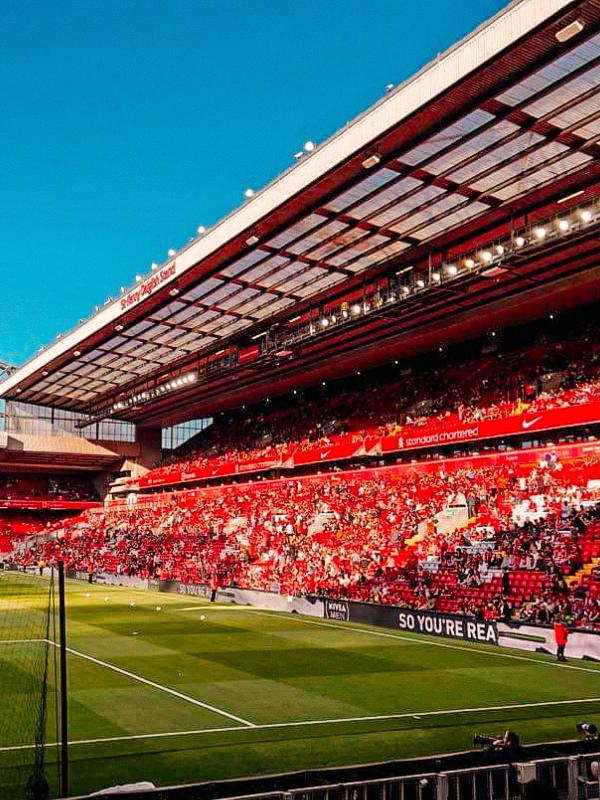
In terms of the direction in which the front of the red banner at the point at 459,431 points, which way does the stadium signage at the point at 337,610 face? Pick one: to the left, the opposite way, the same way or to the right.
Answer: the same way

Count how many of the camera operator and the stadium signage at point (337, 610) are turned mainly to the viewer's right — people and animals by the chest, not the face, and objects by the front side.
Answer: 0

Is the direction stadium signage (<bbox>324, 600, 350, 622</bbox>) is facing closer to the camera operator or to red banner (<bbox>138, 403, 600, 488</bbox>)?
the camera operator

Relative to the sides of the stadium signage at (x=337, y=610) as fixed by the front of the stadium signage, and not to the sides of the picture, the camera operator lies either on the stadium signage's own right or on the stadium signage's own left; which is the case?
on the stadium signage's own left

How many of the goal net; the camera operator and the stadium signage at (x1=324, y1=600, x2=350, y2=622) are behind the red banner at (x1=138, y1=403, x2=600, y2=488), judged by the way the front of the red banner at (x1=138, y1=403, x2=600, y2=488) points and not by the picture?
0

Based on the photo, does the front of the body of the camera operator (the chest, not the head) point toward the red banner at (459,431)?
no

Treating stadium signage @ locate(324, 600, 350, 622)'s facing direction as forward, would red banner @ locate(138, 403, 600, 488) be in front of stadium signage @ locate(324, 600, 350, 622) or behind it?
behind

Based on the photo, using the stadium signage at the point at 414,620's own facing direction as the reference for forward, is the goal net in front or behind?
in front

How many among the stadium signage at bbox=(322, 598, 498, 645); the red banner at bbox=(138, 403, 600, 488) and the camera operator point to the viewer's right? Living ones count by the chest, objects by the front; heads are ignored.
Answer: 0

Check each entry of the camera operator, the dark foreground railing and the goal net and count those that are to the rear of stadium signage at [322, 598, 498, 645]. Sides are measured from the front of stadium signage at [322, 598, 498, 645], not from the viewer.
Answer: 0

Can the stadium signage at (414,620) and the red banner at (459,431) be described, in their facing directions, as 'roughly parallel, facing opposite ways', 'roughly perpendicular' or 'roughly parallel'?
roughly parallel

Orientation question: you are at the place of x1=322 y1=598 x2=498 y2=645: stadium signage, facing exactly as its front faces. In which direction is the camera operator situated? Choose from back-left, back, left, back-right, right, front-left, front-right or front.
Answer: front-left

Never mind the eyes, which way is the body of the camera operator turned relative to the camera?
to the viewer's left

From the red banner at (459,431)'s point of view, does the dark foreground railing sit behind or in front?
in front

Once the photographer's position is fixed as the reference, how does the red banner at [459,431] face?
facing the viewer and to the left of the viewer

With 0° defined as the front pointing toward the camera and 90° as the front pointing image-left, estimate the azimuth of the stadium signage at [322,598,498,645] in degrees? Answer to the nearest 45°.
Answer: approximately 45°

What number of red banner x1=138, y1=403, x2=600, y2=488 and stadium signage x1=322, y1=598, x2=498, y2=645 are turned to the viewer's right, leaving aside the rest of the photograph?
0

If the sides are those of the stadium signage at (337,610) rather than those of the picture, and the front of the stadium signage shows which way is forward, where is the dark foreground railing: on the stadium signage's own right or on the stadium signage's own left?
on the stadium signage's own left

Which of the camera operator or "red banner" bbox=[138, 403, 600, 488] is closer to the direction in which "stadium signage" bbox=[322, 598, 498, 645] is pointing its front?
the camera operator

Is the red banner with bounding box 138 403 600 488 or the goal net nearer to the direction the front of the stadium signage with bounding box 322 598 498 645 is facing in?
the goal net
